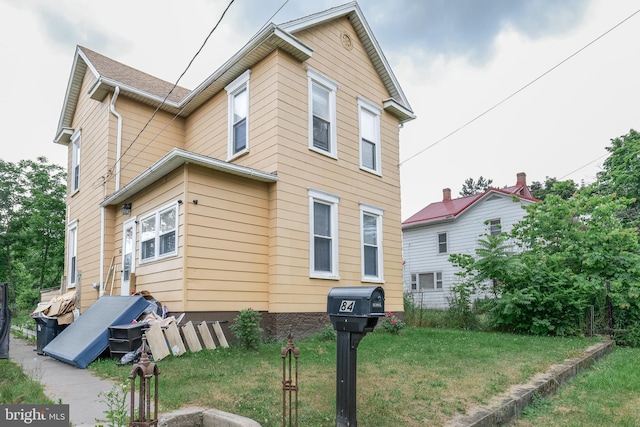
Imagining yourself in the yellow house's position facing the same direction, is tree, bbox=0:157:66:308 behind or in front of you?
behind

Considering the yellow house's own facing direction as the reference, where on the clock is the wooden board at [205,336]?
The wooden board is roughly at 2 o'clock from the yellow house.

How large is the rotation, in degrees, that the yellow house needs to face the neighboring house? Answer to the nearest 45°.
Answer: approximately 90° to its left

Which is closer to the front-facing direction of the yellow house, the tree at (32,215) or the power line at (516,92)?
the power line

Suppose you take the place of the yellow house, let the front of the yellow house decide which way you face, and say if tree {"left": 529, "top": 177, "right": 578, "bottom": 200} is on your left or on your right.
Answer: on your left

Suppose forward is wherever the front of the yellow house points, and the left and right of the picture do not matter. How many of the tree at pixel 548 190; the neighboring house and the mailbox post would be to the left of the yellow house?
2

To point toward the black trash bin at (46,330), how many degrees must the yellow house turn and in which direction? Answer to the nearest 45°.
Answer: approximately 135° to its right

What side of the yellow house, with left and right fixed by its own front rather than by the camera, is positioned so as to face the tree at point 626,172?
left

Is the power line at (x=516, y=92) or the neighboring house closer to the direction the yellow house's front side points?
the power line

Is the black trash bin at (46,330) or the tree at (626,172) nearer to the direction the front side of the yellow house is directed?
the tree
